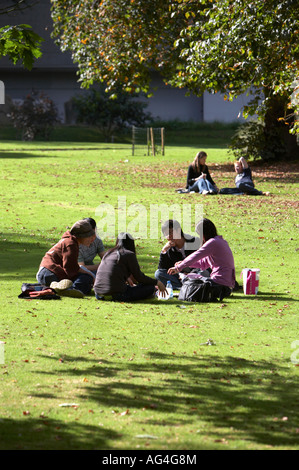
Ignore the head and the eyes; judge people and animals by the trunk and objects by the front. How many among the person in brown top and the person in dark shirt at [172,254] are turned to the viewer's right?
1

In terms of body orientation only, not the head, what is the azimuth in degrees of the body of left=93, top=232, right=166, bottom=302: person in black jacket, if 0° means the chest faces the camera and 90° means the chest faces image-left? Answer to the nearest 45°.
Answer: approximately 225°

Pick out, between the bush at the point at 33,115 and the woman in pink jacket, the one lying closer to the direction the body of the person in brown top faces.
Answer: the woman in pink jacket

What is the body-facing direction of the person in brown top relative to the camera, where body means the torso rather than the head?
to the viewer's right

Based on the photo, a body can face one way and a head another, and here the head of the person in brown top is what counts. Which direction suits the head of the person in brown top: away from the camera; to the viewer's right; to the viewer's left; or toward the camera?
to the viewer's right

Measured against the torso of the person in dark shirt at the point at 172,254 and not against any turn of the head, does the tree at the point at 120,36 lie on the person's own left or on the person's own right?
on the person's own right

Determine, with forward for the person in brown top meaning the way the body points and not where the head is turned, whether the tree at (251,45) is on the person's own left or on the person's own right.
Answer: on the person's own left

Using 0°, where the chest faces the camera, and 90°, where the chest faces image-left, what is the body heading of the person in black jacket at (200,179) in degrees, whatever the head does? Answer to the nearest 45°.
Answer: approximately 315°

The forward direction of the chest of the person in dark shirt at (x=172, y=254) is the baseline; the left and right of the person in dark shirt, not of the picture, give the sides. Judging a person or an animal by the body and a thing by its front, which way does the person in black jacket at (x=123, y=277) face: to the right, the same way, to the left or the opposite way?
the opposite way

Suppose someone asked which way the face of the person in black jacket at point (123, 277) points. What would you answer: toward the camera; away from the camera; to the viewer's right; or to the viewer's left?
away from the camera
